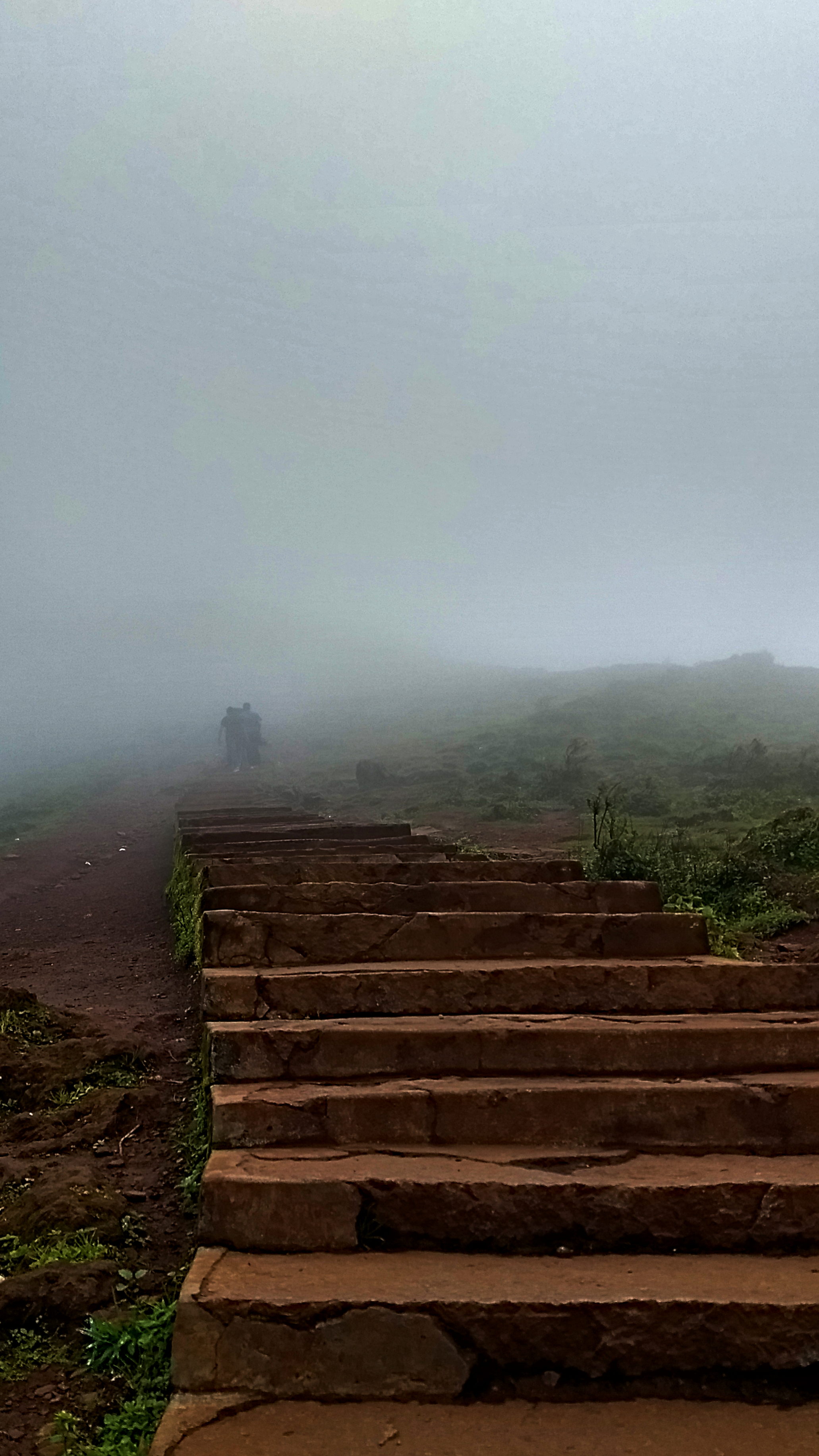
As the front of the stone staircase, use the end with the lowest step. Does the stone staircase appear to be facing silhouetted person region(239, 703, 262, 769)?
no

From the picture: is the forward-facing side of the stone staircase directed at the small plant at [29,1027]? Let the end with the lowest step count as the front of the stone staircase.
no

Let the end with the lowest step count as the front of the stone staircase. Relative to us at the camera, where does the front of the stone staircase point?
facing the viewer

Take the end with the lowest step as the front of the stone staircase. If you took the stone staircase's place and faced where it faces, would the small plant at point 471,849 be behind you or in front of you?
behind

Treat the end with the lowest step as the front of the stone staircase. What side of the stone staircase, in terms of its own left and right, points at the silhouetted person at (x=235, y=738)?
back
